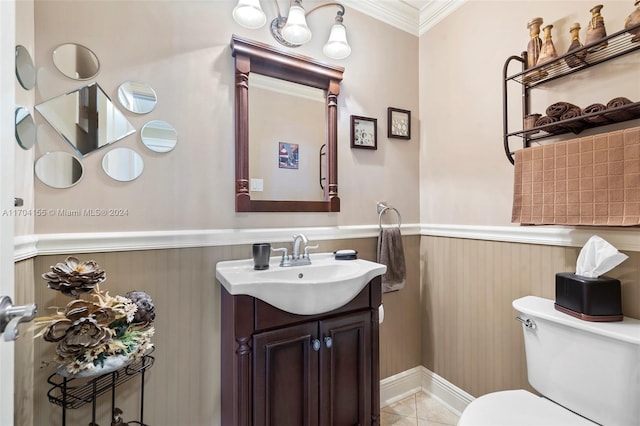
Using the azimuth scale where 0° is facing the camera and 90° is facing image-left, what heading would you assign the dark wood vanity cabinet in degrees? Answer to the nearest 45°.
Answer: approximately 315°

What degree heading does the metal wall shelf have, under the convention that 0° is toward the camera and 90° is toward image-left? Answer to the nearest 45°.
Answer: approximately 45°

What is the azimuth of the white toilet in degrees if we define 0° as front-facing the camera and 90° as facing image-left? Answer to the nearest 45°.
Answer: approximately 45°

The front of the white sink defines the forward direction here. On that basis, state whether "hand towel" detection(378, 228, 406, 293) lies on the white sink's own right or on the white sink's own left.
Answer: on the white sink's own left

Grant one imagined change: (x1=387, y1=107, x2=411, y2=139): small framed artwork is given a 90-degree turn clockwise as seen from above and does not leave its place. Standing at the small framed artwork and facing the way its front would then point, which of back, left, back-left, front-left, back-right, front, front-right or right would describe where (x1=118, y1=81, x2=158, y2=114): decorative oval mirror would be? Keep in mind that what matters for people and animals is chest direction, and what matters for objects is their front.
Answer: front

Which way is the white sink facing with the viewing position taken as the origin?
facing the viewer and to the right of the viewer

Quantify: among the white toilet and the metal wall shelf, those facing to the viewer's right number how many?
0

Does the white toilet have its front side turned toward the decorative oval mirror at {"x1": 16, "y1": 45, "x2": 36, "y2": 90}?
yes

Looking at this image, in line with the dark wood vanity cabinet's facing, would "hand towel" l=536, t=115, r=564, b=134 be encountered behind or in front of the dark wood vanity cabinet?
in front

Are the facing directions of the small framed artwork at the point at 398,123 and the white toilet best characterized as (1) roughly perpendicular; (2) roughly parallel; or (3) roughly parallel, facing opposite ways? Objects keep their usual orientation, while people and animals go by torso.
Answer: roughly perpendicular

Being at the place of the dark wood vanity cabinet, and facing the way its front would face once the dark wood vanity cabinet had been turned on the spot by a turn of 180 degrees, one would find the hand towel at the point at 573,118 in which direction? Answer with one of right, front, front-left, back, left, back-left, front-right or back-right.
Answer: back-right

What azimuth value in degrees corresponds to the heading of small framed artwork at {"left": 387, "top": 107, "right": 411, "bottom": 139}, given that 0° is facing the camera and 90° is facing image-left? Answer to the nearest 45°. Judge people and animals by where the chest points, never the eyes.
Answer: approximately 315°
